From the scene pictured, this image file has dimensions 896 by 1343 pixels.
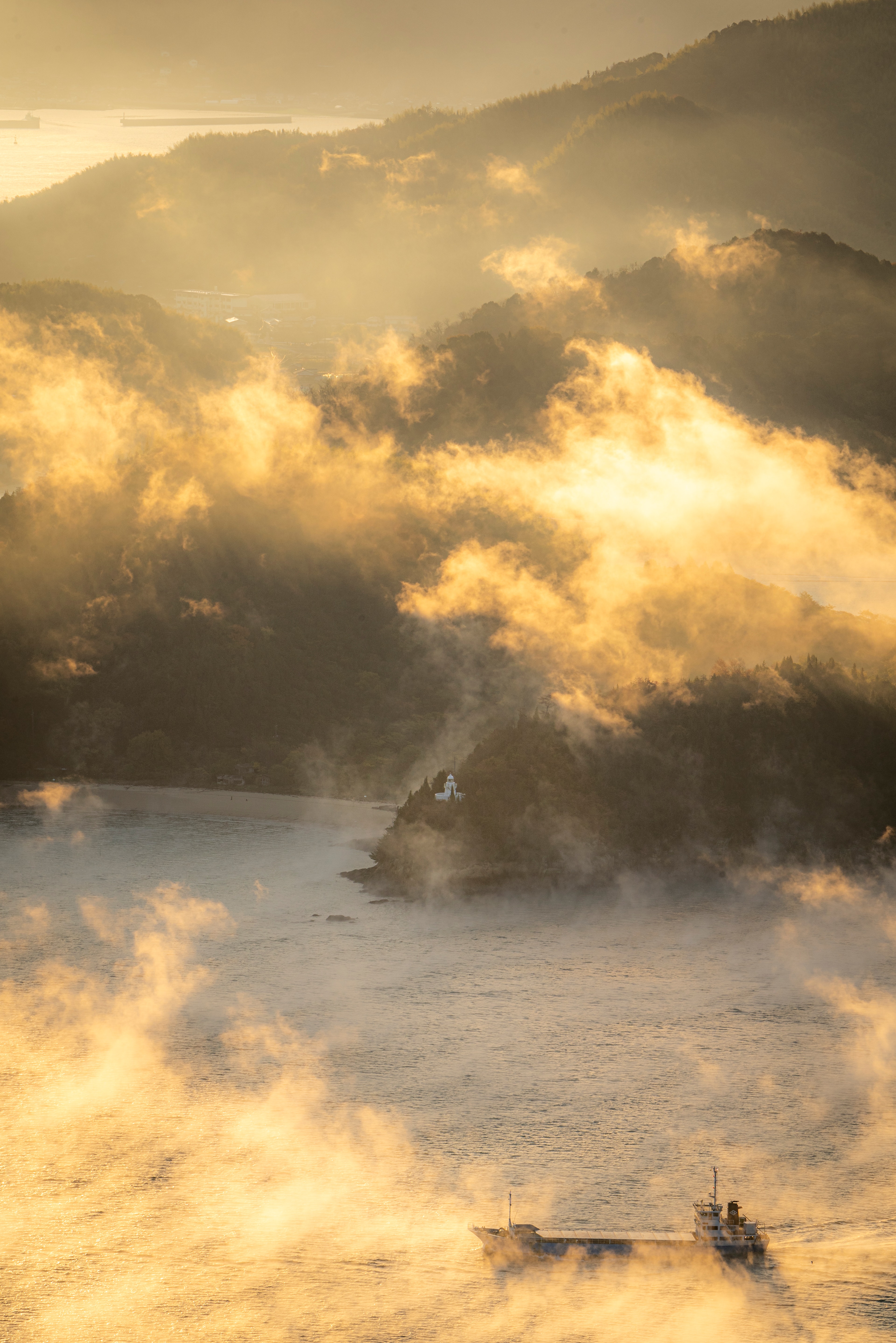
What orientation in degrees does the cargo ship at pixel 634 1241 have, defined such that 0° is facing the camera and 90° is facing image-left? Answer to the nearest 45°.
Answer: approximately 90°
